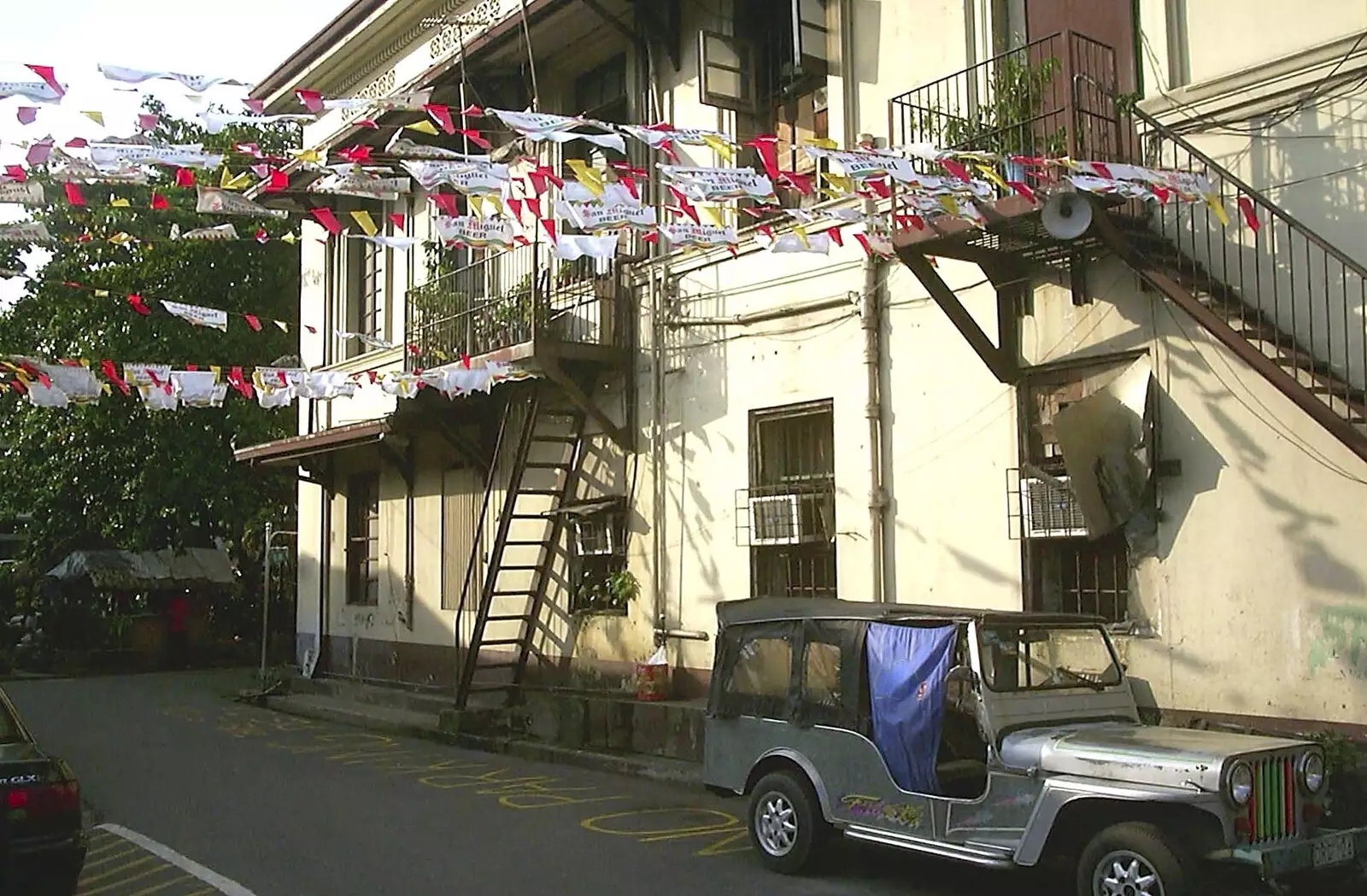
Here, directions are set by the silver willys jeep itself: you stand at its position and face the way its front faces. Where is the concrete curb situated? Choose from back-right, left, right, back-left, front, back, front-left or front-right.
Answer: back

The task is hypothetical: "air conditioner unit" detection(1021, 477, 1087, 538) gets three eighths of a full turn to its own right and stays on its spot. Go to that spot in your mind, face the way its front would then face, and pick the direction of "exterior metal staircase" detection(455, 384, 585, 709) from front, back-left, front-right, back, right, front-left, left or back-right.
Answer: front

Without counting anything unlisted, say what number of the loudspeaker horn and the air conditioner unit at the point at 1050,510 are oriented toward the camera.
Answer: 2

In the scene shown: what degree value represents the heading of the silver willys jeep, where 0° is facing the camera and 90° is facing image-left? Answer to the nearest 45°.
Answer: approximately 315°

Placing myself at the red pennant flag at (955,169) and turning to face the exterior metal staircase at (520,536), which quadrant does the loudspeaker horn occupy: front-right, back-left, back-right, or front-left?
back-right
